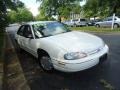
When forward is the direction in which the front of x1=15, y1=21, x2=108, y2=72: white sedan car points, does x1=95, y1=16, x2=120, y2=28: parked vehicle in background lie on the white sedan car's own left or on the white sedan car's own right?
on the white sedan car's own left

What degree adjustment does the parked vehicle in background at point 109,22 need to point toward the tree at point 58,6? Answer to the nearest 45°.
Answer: approximately 45° to its right

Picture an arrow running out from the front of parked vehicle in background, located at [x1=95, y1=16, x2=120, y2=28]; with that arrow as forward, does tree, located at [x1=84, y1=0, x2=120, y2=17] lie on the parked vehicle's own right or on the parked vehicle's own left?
on the parked vehicle's own right

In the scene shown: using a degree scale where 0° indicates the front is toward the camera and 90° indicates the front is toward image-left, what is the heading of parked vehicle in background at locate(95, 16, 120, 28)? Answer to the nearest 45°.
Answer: approximately 90°

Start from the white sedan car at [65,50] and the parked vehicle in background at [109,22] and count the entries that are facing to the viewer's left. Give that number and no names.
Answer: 1

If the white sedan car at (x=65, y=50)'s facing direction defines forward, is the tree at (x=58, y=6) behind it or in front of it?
behind

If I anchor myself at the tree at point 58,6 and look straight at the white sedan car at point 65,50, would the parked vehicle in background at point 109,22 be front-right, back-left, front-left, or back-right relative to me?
front-left

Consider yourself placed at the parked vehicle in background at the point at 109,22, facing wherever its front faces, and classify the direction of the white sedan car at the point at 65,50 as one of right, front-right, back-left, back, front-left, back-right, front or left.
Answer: left

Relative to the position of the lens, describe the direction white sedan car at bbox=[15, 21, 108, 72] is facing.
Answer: facing the viewer and to the right of the viewer
